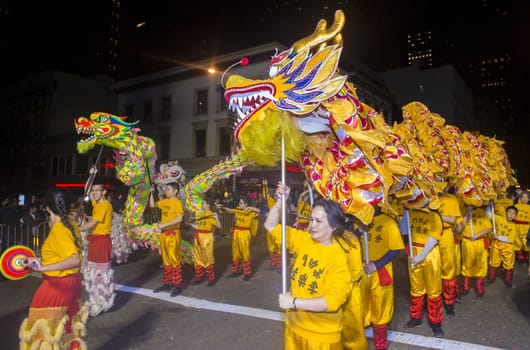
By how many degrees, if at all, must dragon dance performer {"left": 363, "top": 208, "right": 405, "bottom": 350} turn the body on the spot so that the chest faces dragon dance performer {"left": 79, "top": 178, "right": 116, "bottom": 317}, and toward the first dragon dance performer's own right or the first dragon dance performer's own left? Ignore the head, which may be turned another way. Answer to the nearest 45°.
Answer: approximately 45° to the first dragon dance performer's own right

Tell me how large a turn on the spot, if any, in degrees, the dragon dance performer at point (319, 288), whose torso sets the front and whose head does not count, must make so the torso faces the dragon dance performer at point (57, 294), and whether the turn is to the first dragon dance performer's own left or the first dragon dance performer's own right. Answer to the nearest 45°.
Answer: approximately 45° to the first dragon dance performer's own right

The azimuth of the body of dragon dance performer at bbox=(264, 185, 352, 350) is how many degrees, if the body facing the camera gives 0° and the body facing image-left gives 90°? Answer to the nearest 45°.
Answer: approximately 45°

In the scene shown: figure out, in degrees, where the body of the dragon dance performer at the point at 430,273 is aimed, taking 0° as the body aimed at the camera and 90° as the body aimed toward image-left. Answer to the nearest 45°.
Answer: approximately 45°

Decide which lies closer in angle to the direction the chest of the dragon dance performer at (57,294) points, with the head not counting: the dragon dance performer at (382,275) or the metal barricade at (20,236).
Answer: the metal barricade

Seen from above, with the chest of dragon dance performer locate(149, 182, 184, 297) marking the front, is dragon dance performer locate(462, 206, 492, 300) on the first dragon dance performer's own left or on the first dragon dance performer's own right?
on the first dragon dance performer's own left

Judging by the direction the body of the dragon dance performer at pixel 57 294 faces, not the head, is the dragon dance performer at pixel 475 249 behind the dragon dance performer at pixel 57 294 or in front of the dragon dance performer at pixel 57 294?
behind
